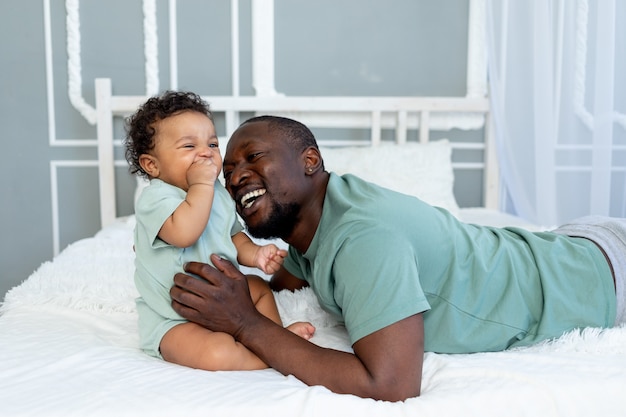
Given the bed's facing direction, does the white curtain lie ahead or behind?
behind

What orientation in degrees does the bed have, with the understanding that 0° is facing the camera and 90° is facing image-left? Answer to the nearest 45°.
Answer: approximately 0°
